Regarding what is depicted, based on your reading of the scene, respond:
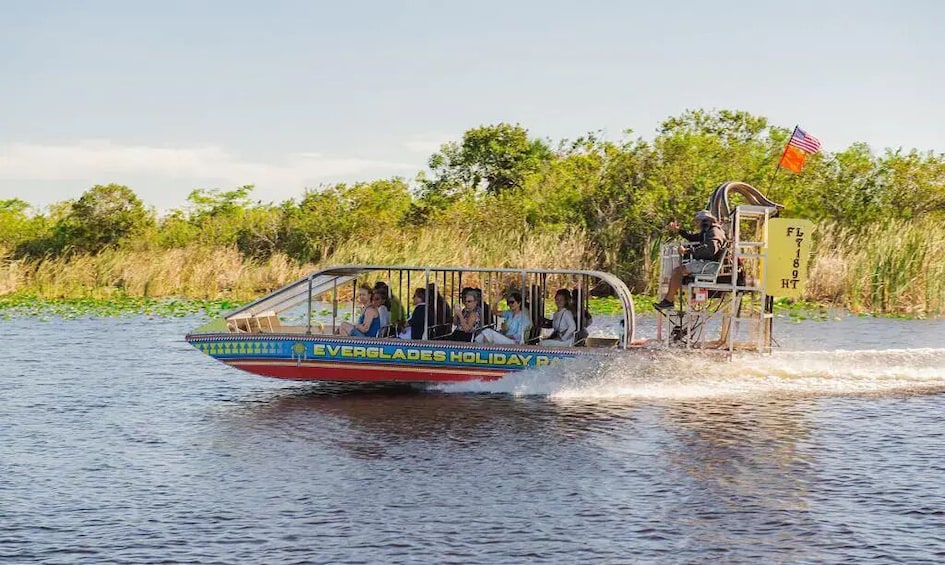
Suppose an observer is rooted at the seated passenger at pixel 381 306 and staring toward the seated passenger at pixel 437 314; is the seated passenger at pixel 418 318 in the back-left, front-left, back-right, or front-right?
front-right

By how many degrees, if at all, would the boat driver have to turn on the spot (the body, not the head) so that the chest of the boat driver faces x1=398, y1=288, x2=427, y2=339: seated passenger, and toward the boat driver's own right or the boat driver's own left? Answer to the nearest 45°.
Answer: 0° — they already face them

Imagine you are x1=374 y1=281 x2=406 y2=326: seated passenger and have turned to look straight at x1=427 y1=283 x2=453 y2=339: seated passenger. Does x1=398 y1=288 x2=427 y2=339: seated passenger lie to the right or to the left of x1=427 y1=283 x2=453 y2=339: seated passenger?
right

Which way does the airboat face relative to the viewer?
to the viewer's left

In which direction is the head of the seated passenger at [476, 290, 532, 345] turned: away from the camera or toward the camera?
toward the camera

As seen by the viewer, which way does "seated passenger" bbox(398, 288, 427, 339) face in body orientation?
to the viewer's left

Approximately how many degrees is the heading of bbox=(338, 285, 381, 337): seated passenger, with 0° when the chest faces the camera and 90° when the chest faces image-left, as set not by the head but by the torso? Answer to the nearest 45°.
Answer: approximately 90°

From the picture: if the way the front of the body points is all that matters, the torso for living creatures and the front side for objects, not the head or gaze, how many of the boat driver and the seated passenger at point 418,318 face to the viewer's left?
2

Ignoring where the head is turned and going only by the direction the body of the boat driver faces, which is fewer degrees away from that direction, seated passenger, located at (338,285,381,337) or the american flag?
the seated passenger

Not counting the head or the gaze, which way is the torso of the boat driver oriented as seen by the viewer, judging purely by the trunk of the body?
to the viewer's left

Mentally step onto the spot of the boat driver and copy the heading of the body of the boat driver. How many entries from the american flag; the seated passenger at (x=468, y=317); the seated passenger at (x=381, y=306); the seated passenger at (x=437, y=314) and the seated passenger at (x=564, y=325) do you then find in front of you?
4

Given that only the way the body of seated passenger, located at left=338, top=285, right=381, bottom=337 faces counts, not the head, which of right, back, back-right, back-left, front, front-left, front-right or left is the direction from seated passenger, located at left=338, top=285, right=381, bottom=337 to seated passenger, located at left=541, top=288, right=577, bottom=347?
back
